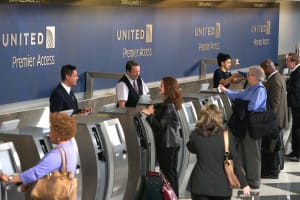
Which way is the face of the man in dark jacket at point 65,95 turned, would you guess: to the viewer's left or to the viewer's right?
to the viewer's right

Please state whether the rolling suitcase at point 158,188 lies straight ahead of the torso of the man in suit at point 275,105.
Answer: no

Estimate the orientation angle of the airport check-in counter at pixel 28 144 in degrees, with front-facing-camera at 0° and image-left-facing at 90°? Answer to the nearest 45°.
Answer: approximately 315°

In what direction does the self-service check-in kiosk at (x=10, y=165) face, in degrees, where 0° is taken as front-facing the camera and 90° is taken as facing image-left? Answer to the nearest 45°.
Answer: approximately 315°

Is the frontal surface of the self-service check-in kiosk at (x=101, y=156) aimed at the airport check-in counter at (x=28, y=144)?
no

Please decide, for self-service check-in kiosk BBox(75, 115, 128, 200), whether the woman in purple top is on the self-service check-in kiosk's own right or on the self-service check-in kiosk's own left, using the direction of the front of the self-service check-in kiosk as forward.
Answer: on the self-service check-in kiosk's own right

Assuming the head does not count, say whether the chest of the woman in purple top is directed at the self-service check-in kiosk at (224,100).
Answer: no

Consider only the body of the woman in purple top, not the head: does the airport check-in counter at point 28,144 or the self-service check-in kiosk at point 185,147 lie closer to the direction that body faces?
the airport check-in counter

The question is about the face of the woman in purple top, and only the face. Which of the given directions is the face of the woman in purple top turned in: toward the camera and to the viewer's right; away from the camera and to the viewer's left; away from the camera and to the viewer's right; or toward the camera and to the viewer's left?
away from the camera and to the viewer's left

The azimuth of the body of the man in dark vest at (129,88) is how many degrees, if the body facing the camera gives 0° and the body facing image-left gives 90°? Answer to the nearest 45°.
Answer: approximately 315°

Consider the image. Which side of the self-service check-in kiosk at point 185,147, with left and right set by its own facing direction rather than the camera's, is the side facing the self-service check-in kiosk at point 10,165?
right

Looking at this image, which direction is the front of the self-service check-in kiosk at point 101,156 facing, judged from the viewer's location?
facing the viewer and to the right of the viewer

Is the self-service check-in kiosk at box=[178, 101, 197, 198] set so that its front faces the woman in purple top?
no

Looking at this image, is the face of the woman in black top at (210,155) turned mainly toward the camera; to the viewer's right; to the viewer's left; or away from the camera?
away from the camera
